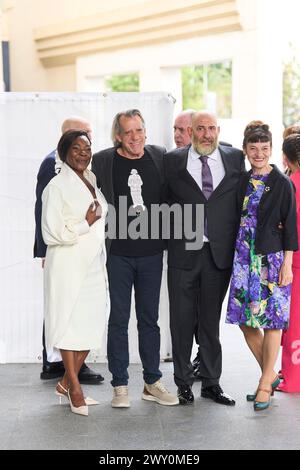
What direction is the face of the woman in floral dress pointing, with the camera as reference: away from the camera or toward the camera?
toward the camera

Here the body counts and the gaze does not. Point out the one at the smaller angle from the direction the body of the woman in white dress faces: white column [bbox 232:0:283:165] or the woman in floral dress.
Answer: the woman in floral dress

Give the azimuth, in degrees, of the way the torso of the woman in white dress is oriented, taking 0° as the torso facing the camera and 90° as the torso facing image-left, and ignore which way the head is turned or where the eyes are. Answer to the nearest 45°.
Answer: approximately 315°

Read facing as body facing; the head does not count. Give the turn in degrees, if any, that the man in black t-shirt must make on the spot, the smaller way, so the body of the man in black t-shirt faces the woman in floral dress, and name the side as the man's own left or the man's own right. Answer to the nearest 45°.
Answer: approximately 90° to the man's own left

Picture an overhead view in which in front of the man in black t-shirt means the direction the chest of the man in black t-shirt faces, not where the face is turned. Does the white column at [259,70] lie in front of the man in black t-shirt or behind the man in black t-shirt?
behind

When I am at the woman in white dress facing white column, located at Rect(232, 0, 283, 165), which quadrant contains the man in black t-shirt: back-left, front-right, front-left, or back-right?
front-right

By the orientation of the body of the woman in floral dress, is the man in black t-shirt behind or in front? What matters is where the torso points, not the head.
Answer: in front

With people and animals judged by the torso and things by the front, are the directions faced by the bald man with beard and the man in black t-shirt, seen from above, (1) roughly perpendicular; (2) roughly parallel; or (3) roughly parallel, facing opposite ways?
roughly parallel

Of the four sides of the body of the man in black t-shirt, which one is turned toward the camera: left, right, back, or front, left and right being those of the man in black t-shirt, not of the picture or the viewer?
front

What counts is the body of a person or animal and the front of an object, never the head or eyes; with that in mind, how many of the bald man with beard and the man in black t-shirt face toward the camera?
2

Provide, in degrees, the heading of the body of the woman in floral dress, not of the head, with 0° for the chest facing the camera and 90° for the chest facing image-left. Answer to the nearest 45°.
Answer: approximately 45°

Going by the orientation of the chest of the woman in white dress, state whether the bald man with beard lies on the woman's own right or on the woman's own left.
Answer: on the woman's own left

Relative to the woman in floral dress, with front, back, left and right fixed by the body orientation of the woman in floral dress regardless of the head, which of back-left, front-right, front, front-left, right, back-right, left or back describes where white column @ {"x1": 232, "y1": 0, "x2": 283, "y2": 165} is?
back-right

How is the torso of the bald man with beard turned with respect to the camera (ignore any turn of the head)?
toward the camera

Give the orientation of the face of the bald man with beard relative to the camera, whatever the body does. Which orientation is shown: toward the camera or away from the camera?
toward the camera

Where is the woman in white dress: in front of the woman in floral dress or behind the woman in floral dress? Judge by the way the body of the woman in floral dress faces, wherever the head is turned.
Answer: in front
